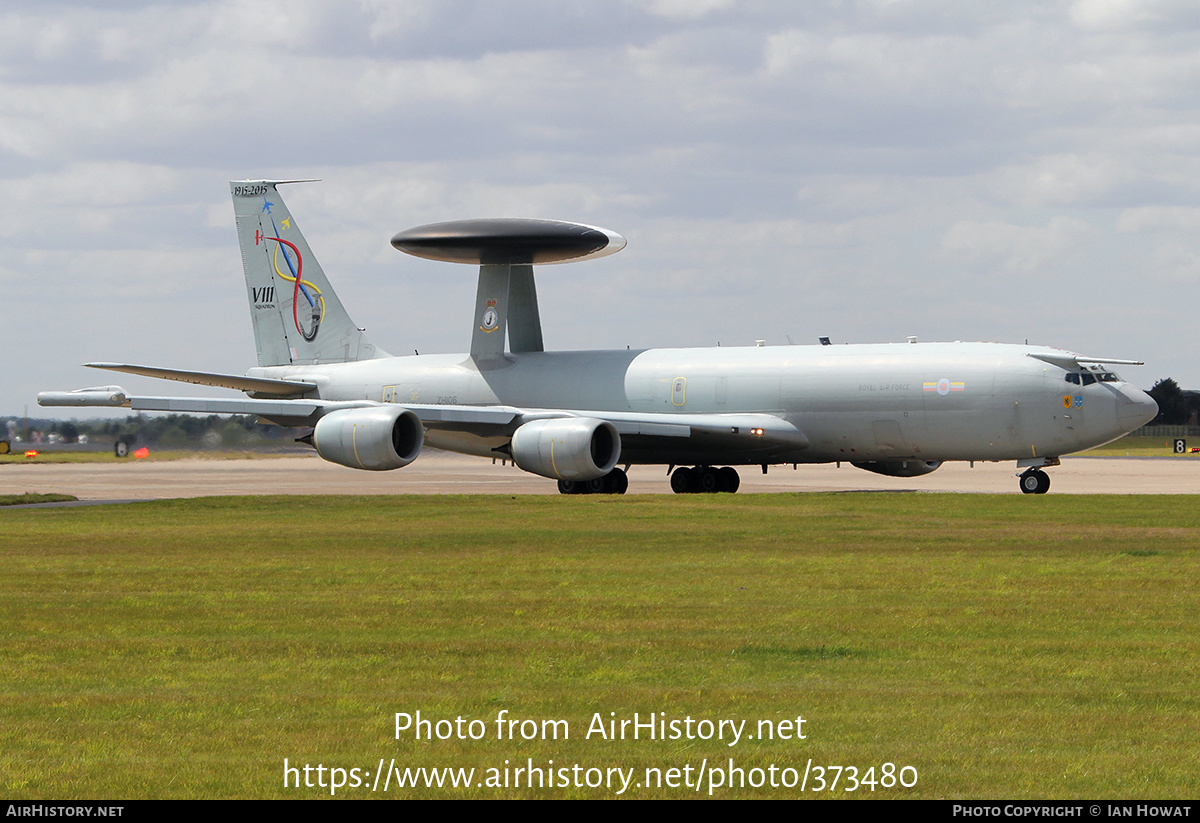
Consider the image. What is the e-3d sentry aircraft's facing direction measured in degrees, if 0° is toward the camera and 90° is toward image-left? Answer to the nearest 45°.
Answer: approximately 315°
